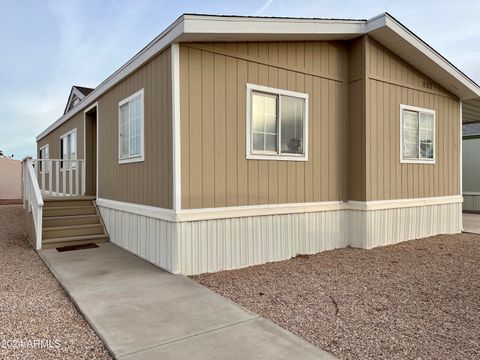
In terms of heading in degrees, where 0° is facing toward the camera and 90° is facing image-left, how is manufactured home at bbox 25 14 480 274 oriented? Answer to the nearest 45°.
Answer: approximately 45°

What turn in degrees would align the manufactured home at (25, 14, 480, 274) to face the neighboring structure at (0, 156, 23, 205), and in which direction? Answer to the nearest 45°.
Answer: approximately 90° to its right

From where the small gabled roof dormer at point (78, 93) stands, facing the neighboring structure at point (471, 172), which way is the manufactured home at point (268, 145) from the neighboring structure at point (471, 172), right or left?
right

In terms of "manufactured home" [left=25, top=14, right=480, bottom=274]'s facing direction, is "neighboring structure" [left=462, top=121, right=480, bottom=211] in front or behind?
behind
